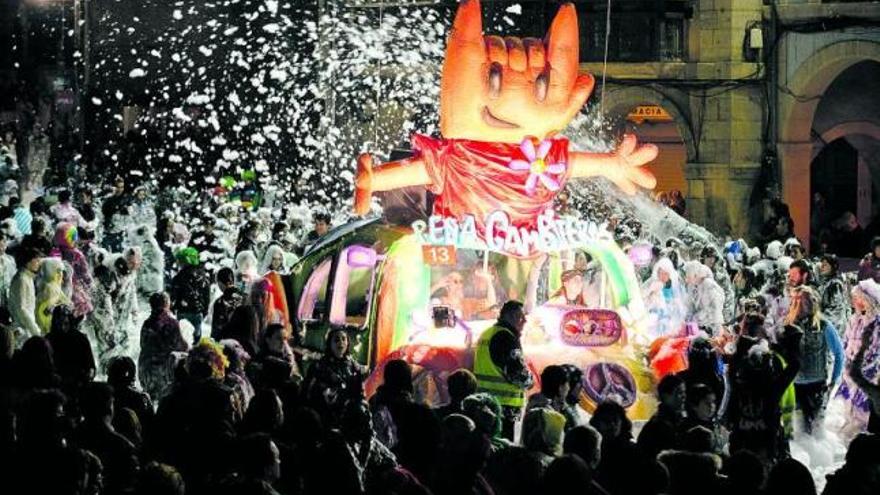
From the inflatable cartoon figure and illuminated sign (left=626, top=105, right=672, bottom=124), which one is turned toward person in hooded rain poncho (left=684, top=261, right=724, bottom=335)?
the illuminated sign

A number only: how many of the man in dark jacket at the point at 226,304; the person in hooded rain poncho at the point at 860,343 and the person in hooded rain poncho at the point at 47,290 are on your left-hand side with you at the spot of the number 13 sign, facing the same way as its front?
1

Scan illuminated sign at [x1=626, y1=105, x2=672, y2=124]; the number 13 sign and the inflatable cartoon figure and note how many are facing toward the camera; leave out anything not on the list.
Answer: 3

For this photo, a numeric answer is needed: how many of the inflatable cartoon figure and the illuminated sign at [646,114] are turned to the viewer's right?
0

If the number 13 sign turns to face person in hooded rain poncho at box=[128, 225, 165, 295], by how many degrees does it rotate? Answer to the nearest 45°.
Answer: approximately 135° to its right

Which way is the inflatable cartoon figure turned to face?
toward the camera
